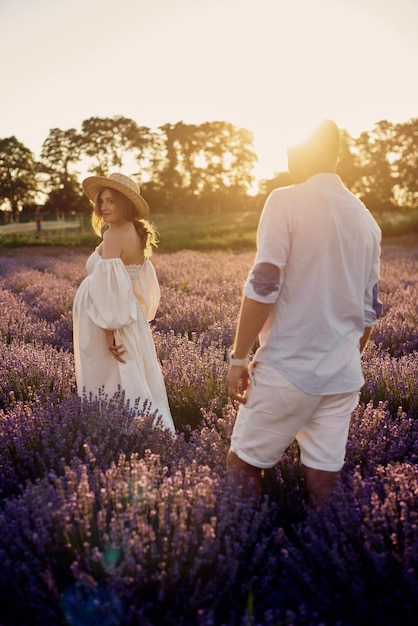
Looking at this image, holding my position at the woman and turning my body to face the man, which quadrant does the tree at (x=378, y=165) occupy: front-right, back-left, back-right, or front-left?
back-left

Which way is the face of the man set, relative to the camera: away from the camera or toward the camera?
away from the camera

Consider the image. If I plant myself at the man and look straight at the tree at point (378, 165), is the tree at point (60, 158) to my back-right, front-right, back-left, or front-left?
front-left

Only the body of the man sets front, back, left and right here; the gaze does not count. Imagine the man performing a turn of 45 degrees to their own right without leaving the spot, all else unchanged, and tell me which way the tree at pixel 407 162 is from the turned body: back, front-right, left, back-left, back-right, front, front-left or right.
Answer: front

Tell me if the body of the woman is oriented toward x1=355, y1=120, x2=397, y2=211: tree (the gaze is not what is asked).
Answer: no

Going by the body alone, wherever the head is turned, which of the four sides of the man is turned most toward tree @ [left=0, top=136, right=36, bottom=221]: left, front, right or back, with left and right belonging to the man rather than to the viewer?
front

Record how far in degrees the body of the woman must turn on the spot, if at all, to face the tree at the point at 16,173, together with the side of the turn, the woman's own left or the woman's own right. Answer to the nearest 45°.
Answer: approximately 45° to the woman's own right

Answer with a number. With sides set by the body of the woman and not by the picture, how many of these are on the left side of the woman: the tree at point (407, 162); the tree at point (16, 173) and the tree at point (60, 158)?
0

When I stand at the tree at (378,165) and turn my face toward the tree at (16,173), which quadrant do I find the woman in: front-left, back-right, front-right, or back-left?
front-left

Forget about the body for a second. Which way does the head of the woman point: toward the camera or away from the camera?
toward the camera

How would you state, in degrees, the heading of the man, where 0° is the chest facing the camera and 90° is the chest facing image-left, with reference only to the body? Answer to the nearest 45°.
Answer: approximately 135°

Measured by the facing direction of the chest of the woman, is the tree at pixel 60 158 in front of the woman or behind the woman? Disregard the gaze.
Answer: in front

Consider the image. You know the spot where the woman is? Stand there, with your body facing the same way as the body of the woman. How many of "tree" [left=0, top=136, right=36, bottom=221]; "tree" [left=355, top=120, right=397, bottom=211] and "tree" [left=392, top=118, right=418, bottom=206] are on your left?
0

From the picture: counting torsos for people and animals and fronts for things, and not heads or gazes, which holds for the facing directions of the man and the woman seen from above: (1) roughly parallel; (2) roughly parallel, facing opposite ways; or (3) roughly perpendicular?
roughly parallel

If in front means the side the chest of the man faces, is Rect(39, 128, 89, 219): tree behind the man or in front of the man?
in front

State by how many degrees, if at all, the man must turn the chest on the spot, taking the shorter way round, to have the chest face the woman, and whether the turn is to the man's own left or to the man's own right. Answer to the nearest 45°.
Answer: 0° — they already face them

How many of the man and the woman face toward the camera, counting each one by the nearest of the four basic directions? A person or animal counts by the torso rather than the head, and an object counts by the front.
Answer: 0

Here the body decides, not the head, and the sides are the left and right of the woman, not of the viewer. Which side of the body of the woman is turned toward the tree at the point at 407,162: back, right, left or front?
right

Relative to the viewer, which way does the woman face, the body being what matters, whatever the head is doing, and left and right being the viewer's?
facing away from the viewer and to the left of the viewer
